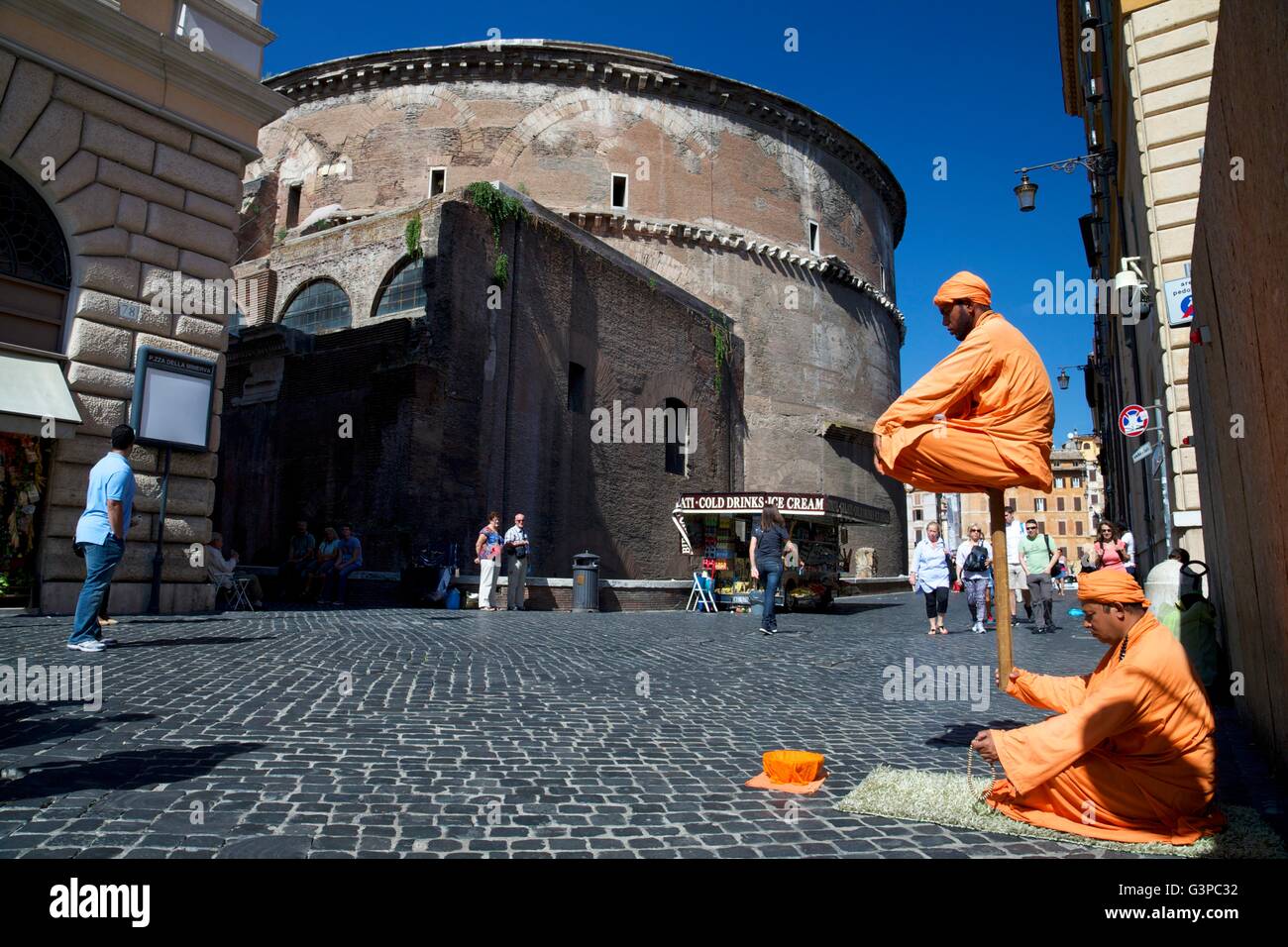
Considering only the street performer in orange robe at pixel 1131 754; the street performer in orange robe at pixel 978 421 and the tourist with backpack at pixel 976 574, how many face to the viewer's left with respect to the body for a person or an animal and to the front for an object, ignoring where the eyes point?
2

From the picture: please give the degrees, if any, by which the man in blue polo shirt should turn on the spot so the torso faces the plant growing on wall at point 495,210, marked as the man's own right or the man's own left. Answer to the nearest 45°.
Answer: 0° — they already face it

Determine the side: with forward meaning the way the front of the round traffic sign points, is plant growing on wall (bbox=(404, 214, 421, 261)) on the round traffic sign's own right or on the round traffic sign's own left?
on the round traffic sign's own right

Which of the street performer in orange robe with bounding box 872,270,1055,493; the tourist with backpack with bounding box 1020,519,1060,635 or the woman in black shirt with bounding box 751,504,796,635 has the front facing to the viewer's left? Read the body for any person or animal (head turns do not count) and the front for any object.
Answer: the street performer in orange robe

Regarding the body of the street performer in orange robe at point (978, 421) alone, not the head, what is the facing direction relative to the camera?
to the viewer's left

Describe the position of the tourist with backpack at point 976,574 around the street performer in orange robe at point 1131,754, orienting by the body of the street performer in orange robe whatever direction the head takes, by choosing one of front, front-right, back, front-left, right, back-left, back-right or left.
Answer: right

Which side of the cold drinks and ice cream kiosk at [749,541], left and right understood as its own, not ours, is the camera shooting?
front
